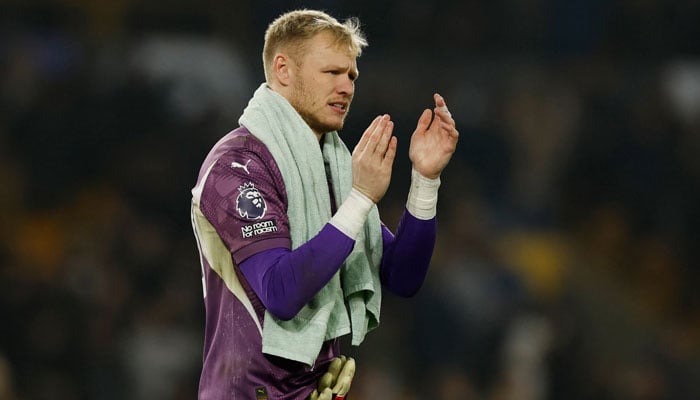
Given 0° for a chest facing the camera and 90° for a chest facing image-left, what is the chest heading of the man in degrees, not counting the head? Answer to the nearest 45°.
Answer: approximately 315°
